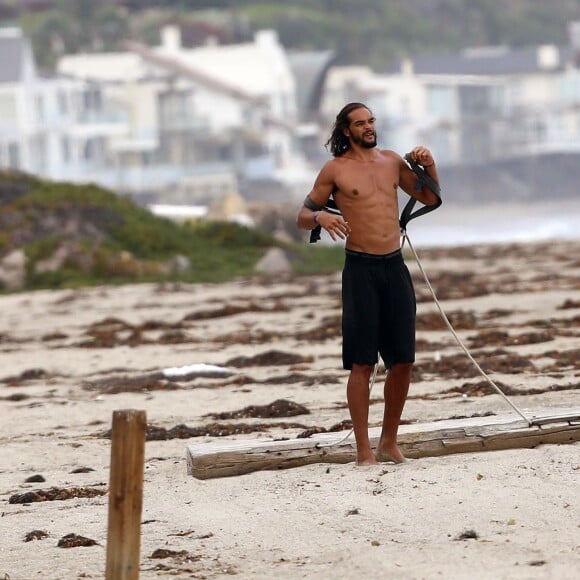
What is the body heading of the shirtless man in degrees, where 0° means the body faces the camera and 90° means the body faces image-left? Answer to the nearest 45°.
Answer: approximately 315°

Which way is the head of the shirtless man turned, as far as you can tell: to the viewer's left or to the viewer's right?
to the viewer's right
